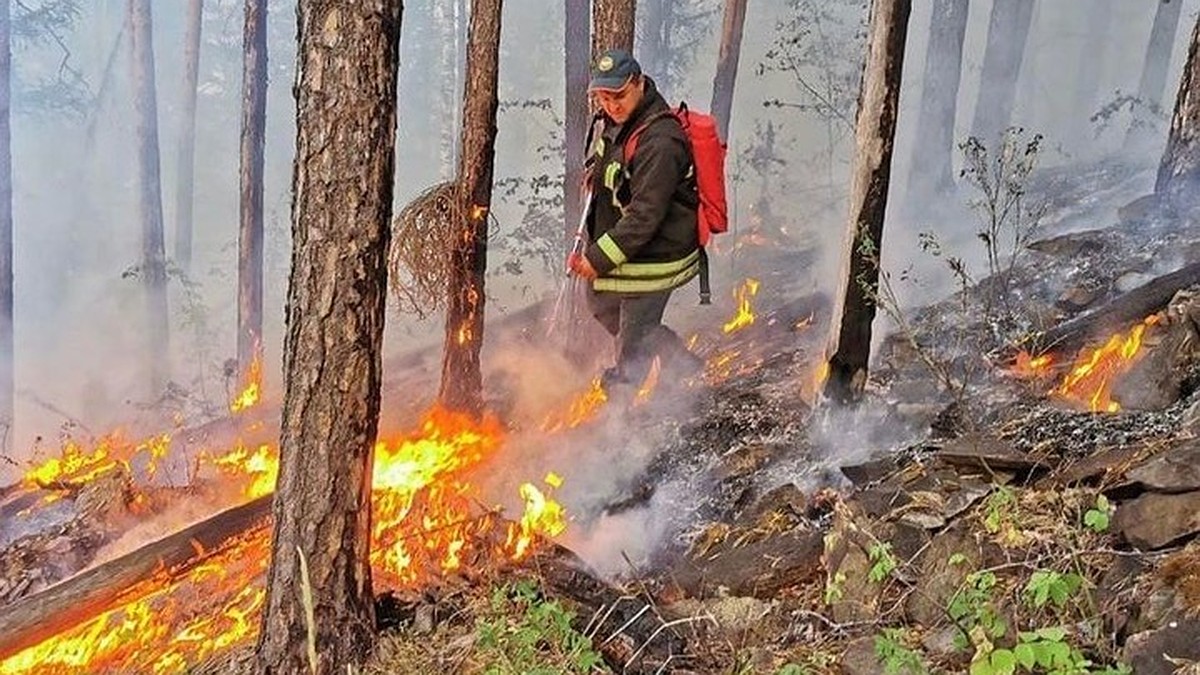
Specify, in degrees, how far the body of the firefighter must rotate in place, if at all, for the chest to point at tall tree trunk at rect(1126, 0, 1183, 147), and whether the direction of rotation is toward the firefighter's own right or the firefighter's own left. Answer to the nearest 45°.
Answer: approximately 180°

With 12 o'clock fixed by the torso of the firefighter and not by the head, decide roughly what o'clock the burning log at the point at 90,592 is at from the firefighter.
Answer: The burning log is roughly at 12 o'clock from the firefighter.

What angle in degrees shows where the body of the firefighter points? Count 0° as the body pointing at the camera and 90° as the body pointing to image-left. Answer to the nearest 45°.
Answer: approximately 45°

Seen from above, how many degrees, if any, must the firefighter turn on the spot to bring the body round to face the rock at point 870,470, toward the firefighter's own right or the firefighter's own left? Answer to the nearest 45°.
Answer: approximately 90° to the firefighter's own left

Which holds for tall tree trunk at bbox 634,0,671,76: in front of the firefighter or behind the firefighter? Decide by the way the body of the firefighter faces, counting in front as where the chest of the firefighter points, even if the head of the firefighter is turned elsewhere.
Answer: behind

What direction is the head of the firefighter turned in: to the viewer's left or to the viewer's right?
to the viewer's left

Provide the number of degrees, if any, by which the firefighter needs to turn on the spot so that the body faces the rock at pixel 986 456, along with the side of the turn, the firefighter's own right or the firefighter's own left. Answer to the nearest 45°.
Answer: approximately 90° to the firefighter's own left
